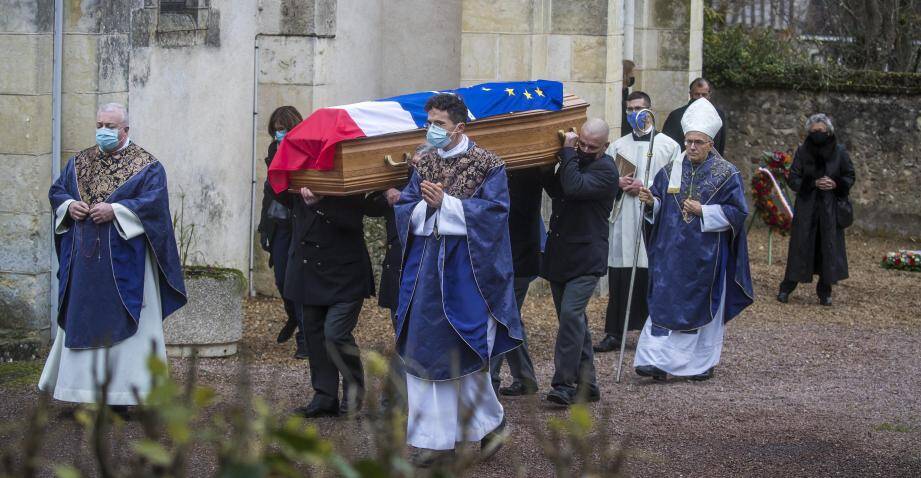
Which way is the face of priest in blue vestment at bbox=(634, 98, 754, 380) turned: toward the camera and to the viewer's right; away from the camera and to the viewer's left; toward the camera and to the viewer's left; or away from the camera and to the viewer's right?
toward the camera and to the viewer's left

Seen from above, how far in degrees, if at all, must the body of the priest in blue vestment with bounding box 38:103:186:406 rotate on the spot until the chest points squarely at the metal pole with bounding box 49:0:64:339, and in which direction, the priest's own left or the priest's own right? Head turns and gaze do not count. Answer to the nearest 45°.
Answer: approximately 135° to the priest's own right

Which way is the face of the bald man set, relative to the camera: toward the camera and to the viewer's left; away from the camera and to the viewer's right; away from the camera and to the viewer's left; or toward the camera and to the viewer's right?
toward the camera and to the viewer's left

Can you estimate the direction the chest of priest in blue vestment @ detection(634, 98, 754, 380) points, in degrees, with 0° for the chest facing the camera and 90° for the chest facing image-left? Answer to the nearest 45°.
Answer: approximately 45°
